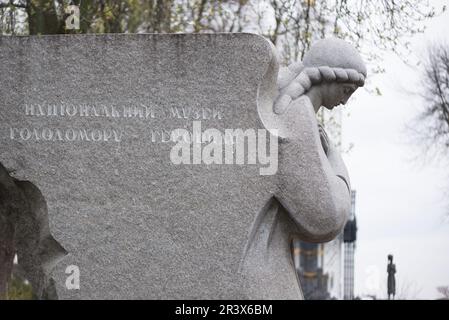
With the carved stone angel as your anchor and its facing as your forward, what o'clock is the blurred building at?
The blurred building is roughly at 9 o'clock from the carved stone angel.

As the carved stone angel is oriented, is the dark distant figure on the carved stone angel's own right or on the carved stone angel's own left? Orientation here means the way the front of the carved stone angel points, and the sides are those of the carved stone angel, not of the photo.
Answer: on the carved stone angel's own left

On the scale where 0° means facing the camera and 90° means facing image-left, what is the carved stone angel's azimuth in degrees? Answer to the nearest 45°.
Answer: approximately 270°
